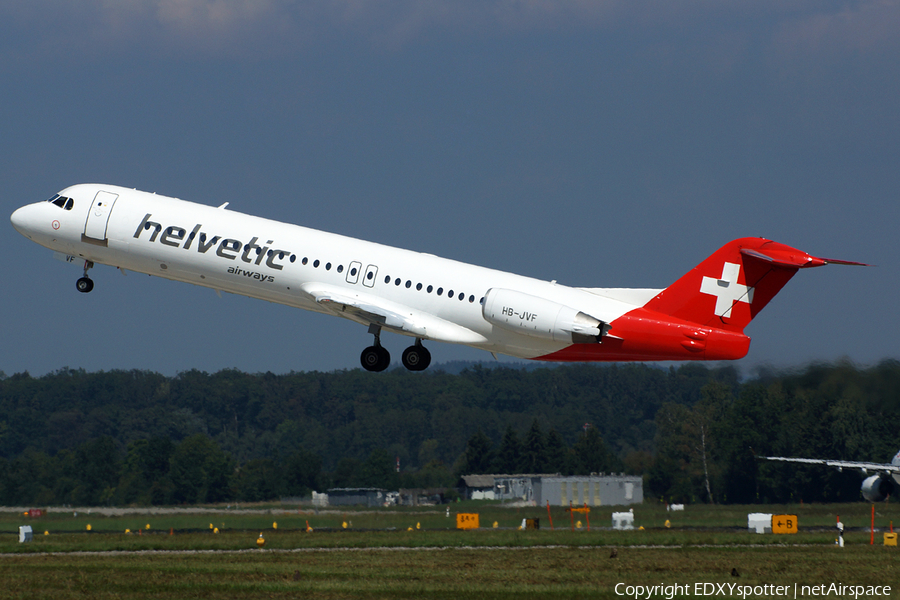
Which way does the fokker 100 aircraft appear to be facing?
to the viewer's left
